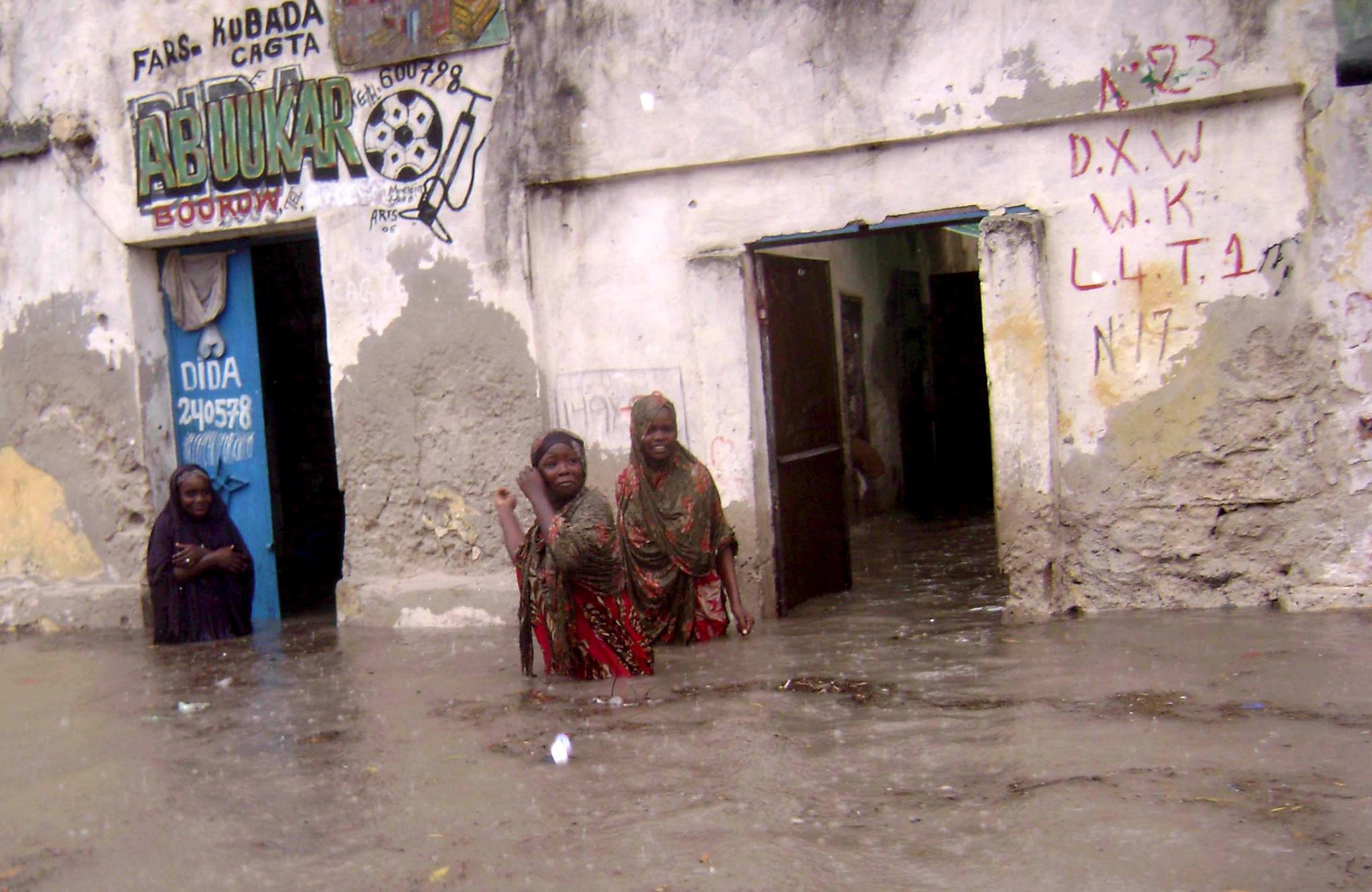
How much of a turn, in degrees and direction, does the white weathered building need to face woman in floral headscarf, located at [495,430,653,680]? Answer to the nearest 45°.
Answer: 0° — it already faces them

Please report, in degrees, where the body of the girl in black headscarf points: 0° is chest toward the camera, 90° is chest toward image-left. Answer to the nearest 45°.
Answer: approximately 0°

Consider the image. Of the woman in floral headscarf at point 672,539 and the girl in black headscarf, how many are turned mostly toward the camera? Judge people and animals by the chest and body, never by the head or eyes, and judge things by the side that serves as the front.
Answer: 2

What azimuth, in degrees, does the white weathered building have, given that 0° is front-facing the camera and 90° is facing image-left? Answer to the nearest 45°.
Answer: approximately 0°
